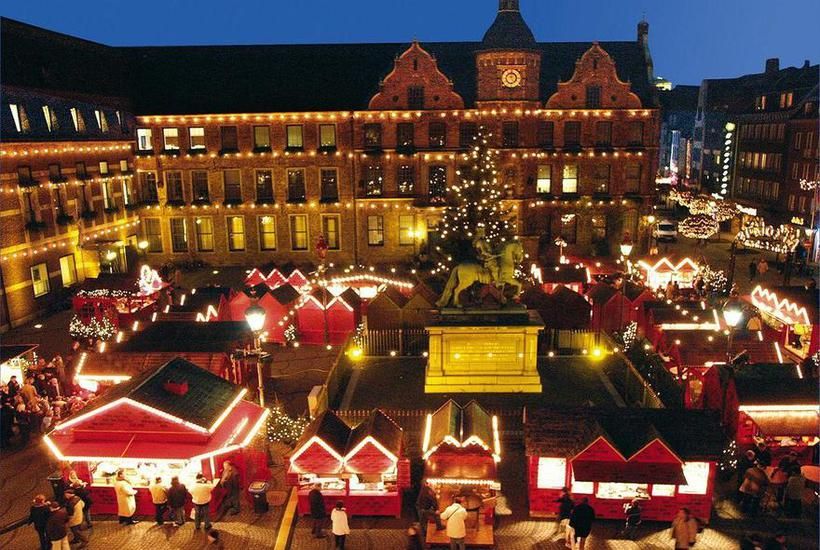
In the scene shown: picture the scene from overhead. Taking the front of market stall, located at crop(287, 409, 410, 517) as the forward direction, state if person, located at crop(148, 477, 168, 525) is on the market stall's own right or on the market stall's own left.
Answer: on the market stall's own right

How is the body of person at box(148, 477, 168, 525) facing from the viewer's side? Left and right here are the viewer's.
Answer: facing away from the viewer

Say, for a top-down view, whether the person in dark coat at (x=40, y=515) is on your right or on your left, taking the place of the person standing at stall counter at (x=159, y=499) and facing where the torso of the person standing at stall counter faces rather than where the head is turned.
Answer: on your left

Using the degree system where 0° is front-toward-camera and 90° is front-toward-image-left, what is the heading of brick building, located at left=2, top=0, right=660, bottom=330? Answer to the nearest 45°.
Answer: approximately 0°

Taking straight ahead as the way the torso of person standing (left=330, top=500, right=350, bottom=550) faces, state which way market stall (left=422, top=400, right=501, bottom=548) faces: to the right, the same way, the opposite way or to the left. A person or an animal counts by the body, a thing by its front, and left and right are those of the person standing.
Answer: the opposite way

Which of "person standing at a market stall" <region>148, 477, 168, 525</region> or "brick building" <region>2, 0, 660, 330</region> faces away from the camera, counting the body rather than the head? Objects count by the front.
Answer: the person standing at a market stall

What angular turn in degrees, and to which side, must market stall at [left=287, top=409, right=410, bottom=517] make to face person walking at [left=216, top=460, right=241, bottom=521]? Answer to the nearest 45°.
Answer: approximately 90° to its right

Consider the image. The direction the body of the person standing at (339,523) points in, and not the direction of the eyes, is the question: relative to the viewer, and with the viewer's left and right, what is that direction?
facing away from the viewer

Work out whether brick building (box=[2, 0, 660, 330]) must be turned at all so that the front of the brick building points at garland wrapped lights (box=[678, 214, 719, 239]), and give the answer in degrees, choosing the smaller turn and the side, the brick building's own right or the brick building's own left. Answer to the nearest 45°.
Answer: approximately 45° to the brick building's own left

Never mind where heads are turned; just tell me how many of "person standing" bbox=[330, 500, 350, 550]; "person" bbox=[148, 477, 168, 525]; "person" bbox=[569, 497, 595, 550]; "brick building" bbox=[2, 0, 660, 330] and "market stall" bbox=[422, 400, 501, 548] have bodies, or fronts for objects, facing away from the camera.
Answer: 3

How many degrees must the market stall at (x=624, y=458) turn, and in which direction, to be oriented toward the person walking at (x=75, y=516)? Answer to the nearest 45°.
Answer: approximately 45° to its right

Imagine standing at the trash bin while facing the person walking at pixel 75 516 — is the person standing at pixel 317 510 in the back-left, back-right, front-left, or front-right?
back-left

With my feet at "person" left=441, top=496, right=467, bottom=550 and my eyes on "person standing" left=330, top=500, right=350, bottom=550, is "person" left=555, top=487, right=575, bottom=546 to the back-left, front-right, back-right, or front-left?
back-right

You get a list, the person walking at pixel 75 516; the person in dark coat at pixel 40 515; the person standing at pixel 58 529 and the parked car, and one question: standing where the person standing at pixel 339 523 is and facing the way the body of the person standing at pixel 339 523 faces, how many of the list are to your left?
3
